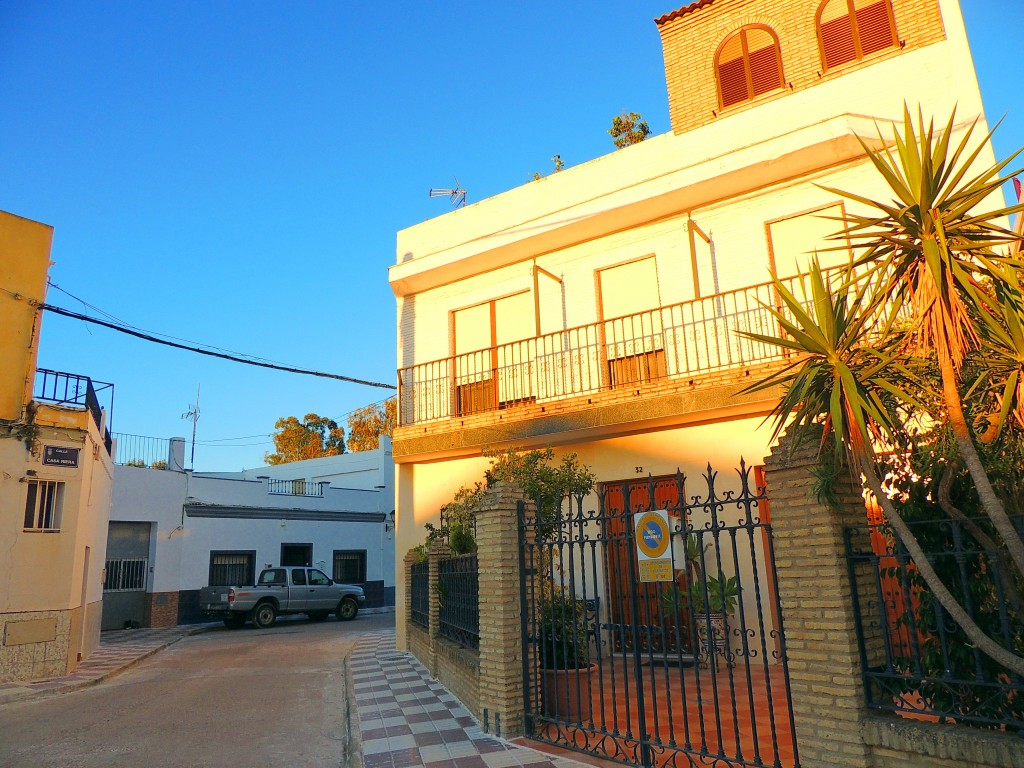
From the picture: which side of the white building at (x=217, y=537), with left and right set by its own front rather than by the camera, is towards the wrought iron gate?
front

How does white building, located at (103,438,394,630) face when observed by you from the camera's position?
facing the viewer

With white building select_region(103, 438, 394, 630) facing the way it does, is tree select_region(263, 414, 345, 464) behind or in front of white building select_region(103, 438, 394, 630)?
behind

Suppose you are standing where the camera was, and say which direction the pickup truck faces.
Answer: facing away from the viewer and to the right of the viewer

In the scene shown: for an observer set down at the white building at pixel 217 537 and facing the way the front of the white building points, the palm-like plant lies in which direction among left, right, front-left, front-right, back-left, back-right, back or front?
front

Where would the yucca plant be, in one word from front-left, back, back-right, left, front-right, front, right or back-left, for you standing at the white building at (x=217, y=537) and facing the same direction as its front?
front

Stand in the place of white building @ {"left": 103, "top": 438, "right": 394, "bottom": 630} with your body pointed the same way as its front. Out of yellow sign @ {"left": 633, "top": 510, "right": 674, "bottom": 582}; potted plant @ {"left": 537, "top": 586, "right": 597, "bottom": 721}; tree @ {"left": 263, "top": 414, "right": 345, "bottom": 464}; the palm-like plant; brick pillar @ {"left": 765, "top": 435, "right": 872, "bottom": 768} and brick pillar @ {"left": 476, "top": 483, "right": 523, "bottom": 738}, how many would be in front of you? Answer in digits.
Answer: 5
